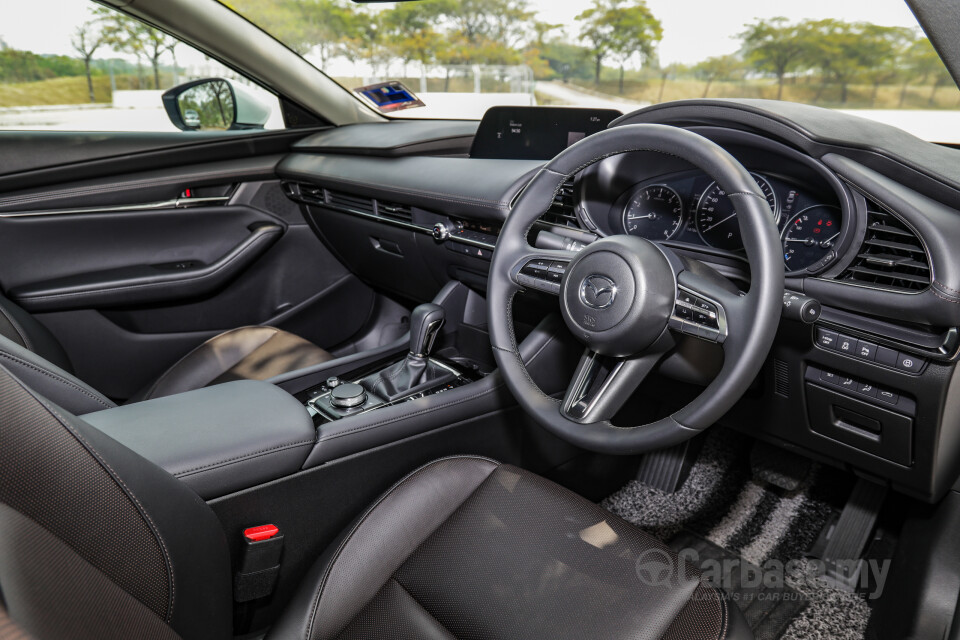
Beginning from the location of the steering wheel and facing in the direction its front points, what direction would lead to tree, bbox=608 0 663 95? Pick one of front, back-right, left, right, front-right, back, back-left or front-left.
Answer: back-right

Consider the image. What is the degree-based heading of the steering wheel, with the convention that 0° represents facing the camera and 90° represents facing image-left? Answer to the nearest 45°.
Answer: approximately 45°

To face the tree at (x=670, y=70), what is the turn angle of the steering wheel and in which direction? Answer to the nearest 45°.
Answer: approximately 135° to its right

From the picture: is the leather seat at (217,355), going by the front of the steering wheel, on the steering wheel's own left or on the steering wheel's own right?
on the steering wheel's own right

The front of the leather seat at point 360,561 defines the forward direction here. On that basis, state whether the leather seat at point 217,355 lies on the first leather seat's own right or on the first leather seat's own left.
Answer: on the first leather seat's own left

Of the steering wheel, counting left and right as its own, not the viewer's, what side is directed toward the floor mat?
back

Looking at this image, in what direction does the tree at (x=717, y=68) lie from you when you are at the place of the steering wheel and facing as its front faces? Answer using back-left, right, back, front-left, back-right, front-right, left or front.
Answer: back-right

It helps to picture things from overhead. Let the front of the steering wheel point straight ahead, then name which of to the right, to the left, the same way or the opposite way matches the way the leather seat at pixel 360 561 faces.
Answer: the opposite way

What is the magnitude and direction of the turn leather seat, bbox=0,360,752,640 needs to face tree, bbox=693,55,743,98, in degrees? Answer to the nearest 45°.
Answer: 0° — it already faces it

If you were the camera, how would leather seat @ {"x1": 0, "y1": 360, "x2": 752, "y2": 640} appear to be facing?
facing away from the viewer and to the right of the viewer
